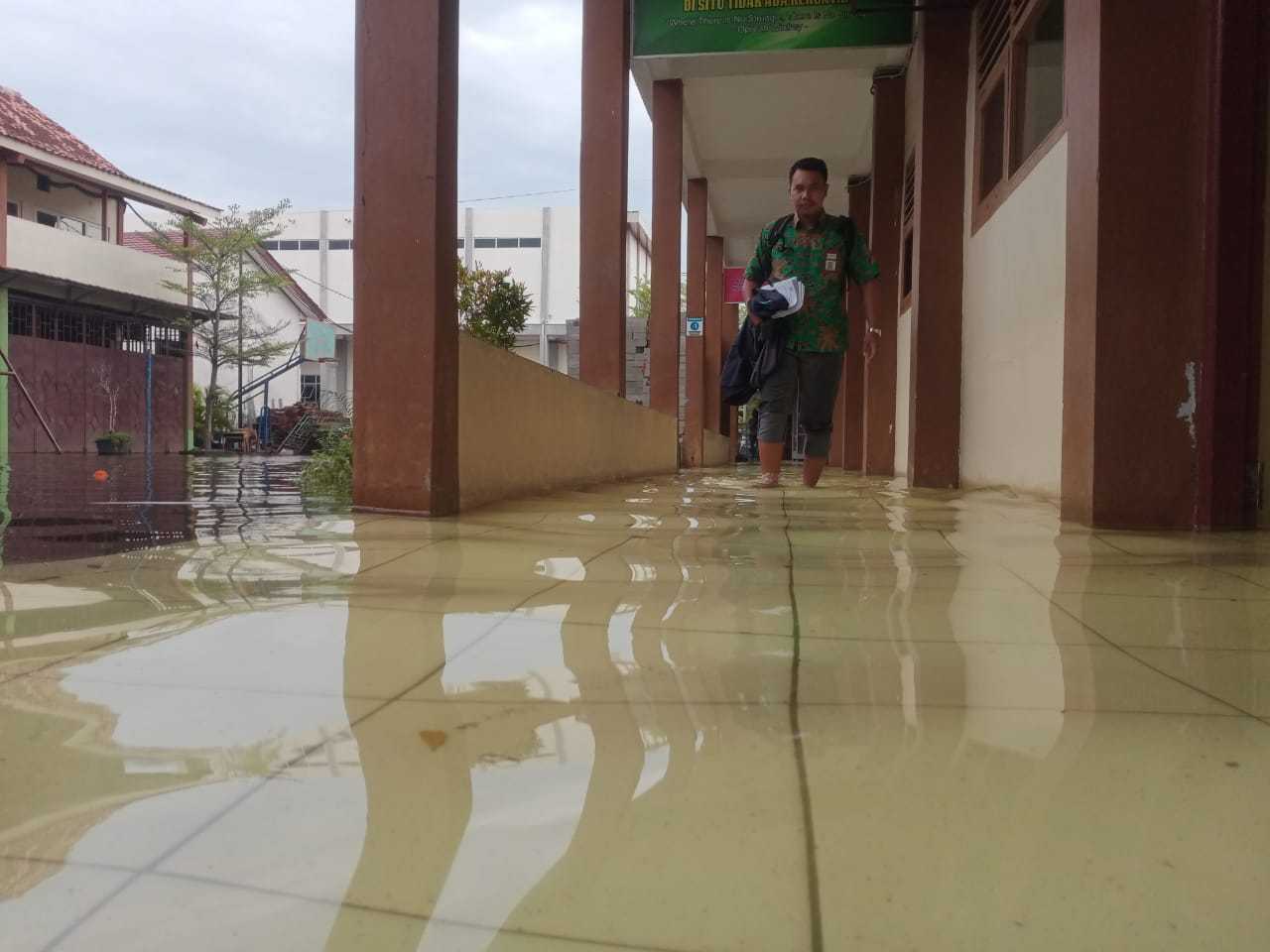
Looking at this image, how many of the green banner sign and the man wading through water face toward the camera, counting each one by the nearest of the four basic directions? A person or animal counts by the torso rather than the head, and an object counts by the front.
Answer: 2

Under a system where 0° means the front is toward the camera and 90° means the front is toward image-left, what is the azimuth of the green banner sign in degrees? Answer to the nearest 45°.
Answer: approximately 0°

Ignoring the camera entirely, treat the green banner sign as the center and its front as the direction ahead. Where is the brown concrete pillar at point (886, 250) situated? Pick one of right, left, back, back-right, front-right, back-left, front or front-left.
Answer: back-left

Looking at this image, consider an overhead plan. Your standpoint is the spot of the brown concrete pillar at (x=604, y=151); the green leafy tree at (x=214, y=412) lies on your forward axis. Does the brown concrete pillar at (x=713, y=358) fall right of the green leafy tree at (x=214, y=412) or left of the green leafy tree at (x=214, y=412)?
right

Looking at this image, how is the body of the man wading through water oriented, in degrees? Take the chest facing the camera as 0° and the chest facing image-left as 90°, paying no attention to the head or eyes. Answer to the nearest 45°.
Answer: approximately 0°
